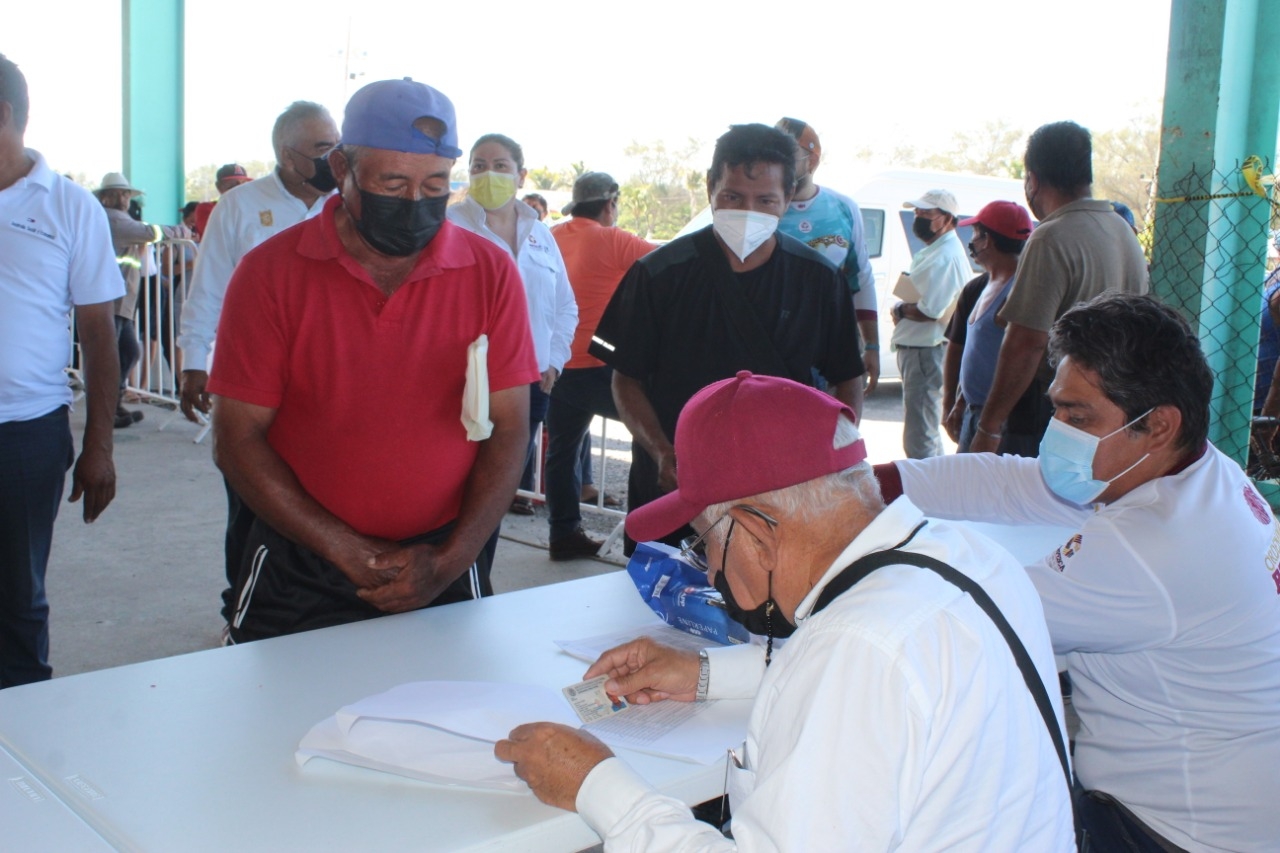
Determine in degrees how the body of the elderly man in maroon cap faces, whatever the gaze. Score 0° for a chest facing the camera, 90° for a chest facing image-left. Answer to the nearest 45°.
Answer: approximately 90°

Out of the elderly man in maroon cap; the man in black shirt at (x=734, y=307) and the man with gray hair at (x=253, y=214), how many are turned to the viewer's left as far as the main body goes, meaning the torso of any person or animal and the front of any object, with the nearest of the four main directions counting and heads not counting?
1

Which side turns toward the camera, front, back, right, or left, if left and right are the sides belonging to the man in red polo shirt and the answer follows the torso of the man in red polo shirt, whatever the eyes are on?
front

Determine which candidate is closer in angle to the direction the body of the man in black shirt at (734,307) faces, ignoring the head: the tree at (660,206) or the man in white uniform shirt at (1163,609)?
the man in white uniform shirt

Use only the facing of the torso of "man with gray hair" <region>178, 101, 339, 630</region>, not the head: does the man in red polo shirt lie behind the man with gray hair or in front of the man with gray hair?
in front

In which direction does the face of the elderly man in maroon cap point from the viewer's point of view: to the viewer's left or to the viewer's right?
to the viewer's left

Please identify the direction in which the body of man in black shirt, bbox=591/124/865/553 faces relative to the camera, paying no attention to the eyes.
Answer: toward the camera
